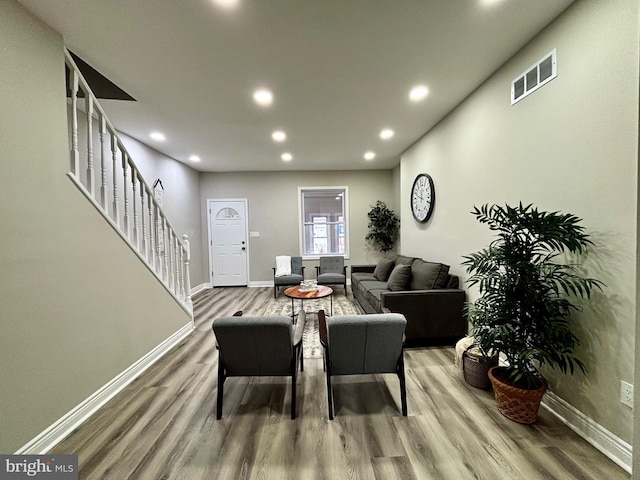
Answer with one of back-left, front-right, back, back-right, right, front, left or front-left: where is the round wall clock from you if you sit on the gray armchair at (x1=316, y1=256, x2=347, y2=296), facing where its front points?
front-left

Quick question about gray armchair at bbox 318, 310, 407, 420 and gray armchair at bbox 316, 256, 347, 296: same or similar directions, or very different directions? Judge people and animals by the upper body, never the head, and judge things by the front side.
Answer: very different directions

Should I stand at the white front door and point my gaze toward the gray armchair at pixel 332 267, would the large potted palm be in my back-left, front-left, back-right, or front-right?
front-right

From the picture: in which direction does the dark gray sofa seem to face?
to the viewer's left

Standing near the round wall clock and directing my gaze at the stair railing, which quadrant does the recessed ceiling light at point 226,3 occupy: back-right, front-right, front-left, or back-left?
front-left

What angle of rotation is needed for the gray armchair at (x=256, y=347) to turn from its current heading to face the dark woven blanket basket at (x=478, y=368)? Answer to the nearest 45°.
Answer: approximately 90° to its right

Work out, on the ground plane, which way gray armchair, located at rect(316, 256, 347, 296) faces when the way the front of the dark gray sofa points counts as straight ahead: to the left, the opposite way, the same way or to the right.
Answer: to the left

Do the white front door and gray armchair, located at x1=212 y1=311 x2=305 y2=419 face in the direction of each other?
yes

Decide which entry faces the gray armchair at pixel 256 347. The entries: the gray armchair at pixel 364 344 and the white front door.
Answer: the white front door

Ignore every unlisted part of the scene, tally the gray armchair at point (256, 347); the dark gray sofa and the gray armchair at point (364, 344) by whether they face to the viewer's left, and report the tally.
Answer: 1

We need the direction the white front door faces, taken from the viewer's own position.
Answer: facing the viewer

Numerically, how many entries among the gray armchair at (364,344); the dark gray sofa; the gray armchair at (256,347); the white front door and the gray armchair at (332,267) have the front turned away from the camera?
2

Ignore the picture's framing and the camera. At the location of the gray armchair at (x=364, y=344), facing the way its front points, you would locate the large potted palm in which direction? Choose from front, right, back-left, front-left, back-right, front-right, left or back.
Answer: right

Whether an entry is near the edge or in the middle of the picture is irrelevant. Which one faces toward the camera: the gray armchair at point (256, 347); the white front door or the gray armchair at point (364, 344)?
the white front door

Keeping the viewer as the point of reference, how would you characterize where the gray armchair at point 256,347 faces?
facing away from the viewer

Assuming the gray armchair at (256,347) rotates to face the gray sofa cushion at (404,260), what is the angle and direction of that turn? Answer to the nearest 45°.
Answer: approximately 45° to its right

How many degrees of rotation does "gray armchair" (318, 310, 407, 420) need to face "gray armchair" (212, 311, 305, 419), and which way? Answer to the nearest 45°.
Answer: approximately 90° to its left
